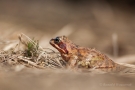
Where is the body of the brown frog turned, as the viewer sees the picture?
to the viewer's left
